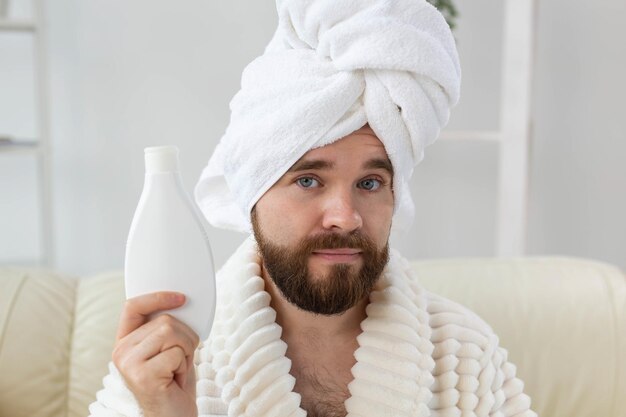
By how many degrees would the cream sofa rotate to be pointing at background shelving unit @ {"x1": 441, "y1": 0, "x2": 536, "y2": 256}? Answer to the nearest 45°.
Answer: approximately 180°

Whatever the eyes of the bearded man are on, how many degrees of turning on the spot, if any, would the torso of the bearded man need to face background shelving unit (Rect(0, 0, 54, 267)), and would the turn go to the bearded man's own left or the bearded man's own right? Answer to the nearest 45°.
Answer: approximately 135° to the bearded man's own right

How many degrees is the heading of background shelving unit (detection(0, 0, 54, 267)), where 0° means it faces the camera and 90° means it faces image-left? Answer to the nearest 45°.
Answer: approximately 0°

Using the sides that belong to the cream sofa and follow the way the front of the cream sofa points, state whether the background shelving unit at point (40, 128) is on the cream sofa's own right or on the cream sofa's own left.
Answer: on the cream sofa's own right

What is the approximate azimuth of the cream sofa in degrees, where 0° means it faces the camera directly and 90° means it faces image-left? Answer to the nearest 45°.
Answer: approximately 0°

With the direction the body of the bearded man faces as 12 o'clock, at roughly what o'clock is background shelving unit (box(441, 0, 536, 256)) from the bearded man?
The background shelving unit is roughly at 7 o'clock from the bearded man.

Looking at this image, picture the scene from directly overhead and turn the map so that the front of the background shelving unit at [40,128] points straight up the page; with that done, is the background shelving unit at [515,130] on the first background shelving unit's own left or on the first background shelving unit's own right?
on the first background shelving unit's own left
